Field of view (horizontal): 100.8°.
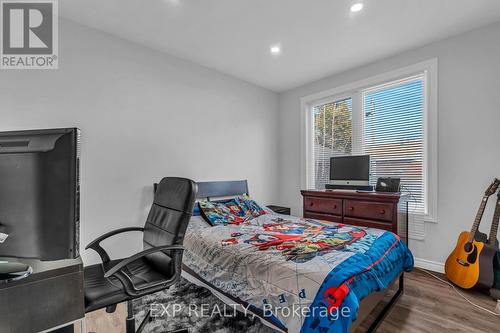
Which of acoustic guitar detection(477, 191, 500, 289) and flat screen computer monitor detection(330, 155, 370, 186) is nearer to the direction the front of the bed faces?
the acoustic guitar

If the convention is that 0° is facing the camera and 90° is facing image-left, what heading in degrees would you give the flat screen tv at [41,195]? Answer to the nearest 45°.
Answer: approximately 225°

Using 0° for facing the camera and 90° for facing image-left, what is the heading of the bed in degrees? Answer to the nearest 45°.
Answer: approximately 315°

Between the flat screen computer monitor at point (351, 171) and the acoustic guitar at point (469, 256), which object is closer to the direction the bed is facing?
the acoustic guitar
